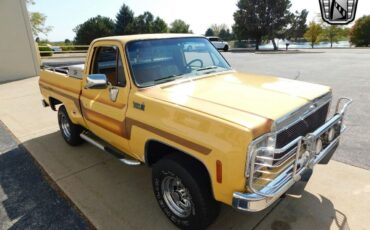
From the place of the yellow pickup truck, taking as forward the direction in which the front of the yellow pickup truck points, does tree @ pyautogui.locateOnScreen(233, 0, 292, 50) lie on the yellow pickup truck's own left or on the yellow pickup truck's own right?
on the yellow pickup truck's own left

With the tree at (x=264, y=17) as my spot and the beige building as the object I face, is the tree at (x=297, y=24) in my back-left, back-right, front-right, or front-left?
back-left

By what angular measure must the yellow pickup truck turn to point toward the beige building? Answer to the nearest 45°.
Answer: approximately 180°

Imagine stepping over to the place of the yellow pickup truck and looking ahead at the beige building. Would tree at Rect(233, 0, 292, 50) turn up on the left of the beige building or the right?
right

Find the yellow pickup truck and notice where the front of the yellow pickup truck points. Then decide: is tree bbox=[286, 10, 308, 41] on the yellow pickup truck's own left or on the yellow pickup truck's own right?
on the yellow pickup truck's own left

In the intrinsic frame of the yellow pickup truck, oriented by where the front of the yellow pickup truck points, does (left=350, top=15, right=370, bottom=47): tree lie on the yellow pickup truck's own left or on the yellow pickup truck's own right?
on the yellow pickup truck's own left

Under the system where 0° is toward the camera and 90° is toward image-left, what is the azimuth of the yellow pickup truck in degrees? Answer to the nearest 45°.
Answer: approximately 315°
